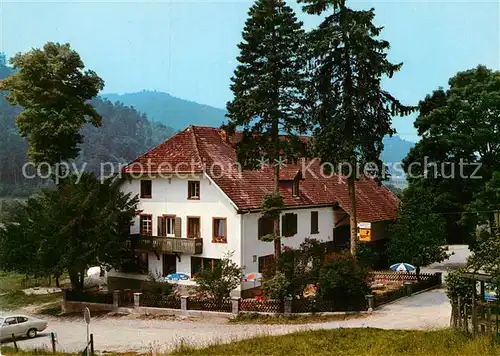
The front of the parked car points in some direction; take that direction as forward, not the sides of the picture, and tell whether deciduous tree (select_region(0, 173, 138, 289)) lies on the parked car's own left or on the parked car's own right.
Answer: on the parked car's own right

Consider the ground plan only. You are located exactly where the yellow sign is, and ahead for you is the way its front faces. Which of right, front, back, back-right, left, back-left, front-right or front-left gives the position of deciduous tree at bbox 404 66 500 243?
left

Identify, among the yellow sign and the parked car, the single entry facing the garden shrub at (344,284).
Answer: the yellow sign

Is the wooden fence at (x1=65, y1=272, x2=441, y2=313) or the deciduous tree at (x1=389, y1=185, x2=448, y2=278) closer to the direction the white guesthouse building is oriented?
the wooden fence

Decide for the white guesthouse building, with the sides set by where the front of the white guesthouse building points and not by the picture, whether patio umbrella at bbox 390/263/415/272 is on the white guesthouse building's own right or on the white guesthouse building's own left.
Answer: on the white guesthouse building's own left

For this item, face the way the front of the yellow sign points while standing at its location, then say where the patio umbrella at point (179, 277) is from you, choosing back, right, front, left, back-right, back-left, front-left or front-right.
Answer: front-right

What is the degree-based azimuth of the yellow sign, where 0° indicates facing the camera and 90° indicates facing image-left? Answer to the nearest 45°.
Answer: approximately 0°

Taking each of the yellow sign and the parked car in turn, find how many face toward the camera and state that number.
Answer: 1

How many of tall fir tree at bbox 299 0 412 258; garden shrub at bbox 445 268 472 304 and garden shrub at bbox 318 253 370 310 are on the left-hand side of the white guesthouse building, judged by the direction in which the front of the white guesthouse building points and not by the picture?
3

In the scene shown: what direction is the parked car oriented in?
to the viewer's left

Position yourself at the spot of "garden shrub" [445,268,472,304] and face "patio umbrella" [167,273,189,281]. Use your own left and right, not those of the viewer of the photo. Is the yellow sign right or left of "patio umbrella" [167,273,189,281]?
right
